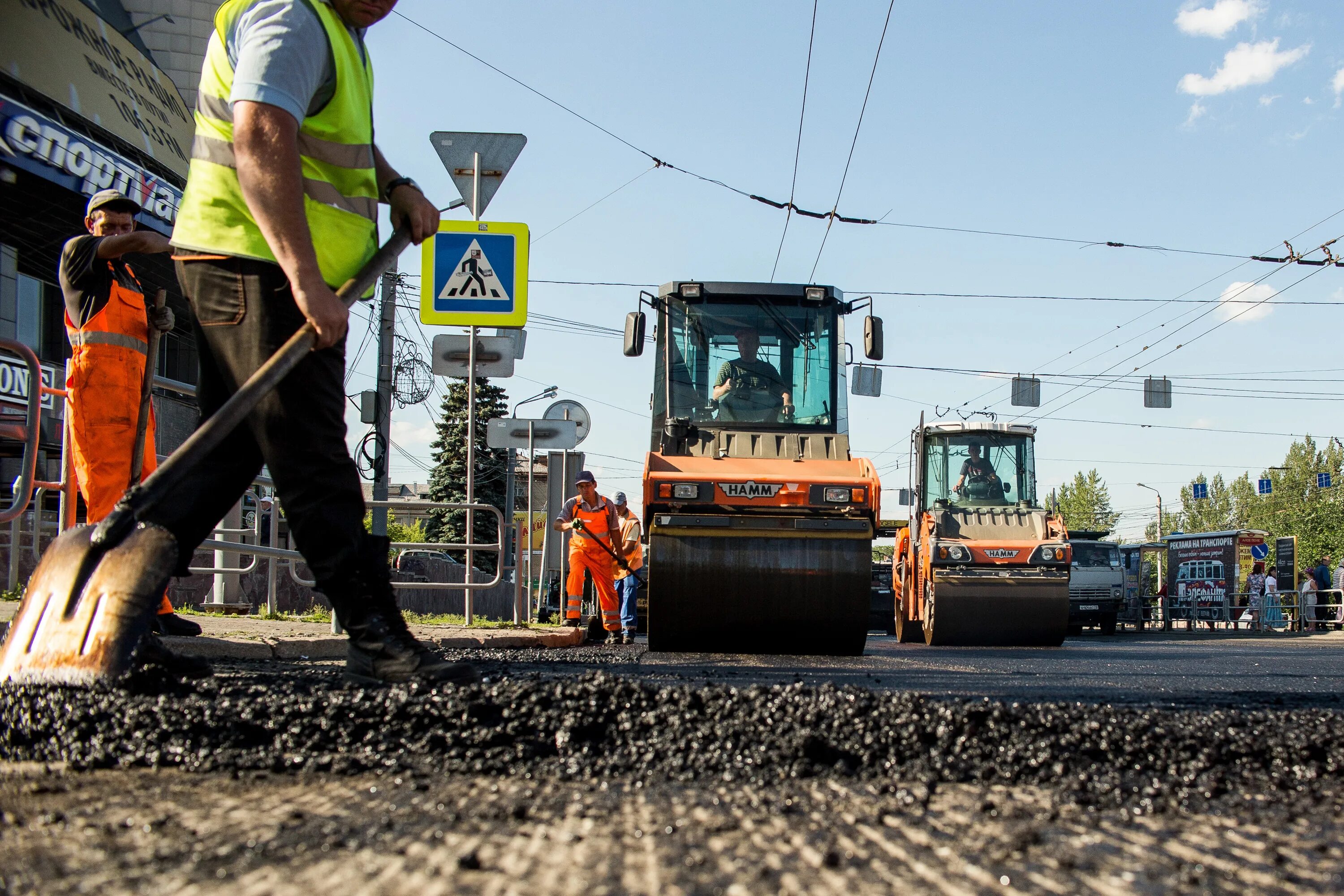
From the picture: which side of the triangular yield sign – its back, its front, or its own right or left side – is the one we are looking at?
back

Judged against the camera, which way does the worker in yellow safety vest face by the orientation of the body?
to the viewer's right

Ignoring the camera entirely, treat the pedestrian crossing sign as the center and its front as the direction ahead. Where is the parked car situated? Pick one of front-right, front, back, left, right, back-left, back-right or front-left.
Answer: back

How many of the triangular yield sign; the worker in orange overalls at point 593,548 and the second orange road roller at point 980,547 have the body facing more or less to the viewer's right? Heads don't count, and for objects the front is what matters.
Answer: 0

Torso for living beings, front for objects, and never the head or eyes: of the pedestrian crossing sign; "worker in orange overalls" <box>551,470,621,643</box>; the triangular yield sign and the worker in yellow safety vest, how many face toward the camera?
2

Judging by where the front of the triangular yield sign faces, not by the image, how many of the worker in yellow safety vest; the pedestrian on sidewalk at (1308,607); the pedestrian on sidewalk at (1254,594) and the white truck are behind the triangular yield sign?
1

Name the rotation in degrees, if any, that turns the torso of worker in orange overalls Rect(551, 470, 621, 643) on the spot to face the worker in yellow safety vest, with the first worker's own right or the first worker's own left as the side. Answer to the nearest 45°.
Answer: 0° — they already face them

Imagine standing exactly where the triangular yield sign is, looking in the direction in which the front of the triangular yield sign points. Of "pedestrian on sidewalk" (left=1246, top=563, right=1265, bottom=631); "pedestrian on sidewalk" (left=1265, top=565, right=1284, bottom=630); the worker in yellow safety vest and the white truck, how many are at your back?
1

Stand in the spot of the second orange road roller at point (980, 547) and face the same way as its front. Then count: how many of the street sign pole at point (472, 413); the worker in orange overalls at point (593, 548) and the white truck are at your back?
1

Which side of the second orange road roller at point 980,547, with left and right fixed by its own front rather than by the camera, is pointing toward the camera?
front

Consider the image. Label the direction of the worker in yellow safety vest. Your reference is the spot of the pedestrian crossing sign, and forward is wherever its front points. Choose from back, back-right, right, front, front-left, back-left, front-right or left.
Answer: front

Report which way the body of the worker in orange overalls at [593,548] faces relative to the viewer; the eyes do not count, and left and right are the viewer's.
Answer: facing the viewer

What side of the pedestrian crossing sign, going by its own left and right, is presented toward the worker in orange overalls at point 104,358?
front

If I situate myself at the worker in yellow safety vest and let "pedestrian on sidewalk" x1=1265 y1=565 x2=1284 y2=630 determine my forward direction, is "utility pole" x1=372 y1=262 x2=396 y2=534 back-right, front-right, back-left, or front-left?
front-left

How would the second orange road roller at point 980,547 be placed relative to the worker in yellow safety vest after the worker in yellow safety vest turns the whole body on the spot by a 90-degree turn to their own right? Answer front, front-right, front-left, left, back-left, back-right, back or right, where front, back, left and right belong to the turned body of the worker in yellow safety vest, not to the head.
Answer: back-left

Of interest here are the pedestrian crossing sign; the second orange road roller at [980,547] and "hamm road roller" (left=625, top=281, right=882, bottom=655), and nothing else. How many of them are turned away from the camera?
0
